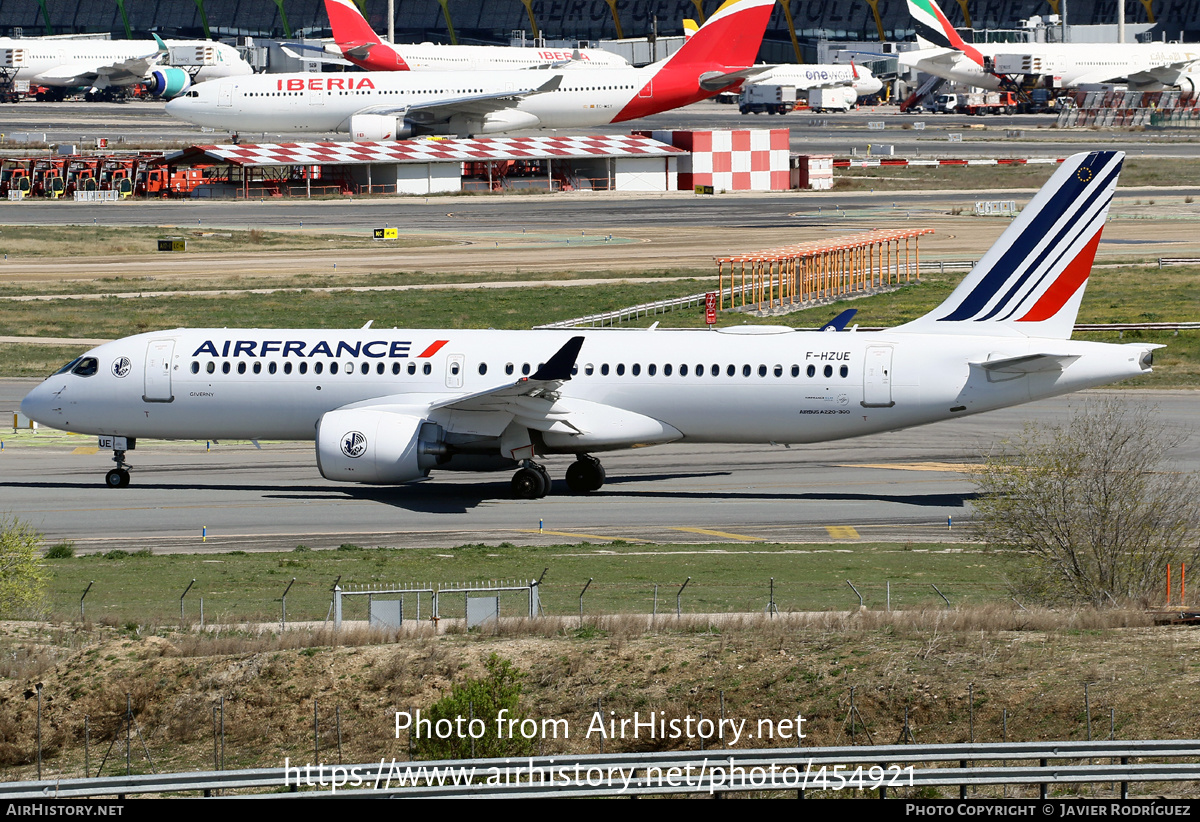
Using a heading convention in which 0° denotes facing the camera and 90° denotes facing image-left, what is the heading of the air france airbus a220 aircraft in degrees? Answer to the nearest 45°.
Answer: approximately 90°

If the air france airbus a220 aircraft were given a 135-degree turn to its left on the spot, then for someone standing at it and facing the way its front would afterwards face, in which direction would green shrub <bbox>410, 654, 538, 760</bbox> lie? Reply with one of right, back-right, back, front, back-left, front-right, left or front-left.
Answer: front-right

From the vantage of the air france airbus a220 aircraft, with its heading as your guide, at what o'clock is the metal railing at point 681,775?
The metal railing is roughly at 9 o'clock from the air france airbus a220 aircraft.
